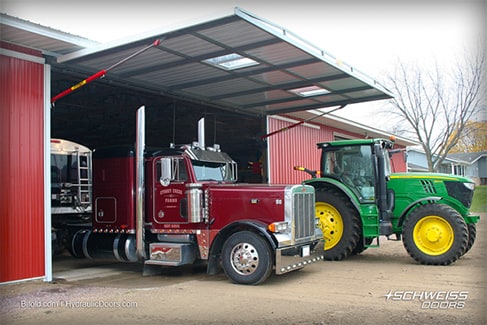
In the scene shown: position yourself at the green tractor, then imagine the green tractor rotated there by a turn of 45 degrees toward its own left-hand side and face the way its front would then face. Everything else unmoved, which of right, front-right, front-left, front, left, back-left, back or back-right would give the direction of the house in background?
front-left

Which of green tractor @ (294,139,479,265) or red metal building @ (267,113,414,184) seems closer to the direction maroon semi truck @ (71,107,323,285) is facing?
the green tractor

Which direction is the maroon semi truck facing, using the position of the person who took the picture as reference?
facing the viewer and to the right of the viewer

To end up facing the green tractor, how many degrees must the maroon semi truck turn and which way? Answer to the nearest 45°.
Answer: approximately 45° to its left

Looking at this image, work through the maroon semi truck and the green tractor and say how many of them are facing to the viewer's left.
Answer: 0

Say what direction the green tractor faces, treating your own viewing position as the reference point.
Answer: facing to the right of the viewer

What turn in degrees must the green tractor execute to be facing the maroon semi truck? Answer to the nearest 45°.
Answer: approximately 135° to its right

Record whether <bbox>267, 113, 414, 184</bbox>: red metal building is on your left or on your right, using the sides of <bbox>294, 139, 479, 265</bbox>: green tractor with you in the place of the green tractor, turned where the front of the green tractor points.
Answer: on your left

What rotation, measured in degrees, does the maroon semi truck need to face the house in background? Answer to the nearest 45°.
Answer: approximately 90° to its left

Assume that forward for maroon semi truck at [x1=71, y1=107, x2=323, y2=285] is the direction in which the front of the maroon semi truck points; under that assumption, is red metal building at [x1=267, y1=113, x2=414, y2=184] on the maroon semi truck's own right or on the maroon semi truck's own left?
on the maroon semi truck's own left
